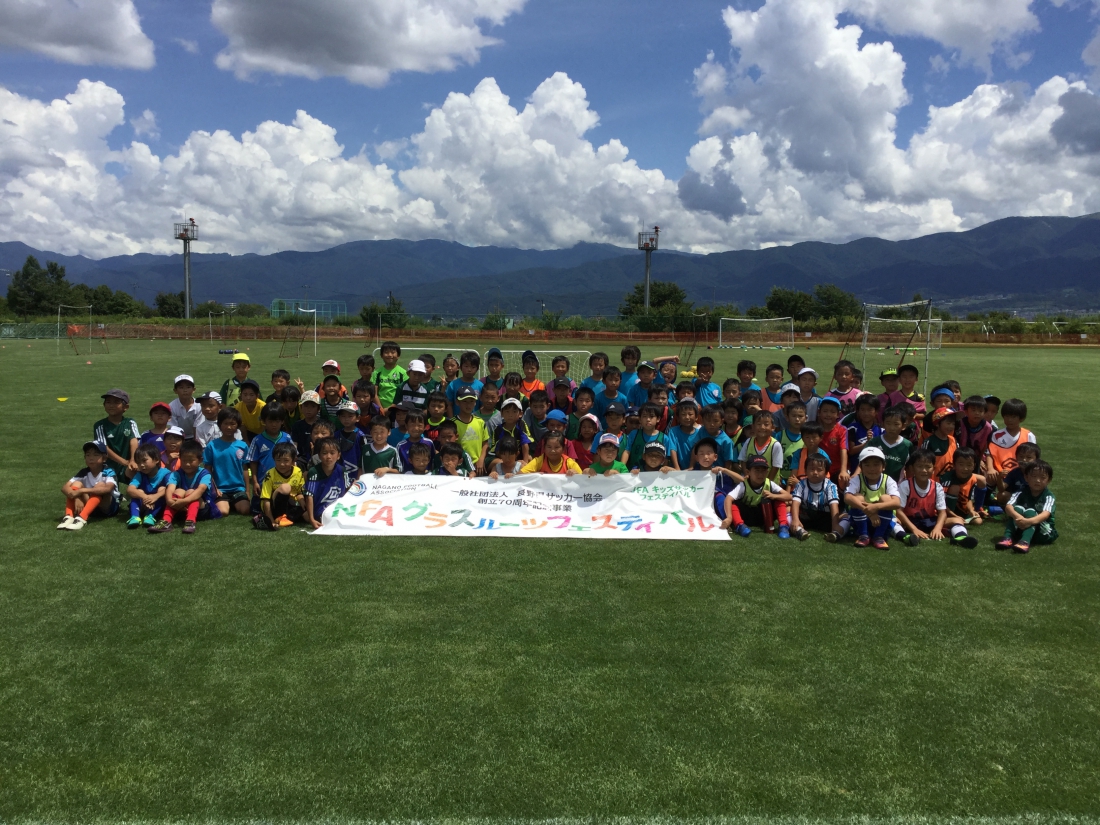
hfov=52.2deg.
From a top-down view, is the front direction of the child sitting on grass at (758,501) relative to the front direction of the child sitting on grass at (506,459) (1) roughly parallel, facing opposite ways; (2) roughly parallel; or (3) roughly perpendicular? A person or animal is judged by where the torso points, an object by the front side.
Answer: roughly parallel

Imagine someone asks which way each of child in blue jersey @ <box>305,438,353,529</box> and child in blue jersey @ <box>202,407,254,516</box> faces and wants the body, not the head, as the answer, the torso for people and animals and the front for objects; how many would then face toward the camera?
2

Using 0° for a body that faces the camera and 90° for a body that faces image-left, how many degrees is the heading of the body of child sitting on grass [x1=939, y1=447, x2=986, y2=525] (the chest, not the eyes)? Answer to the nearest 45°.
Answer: approximately 0°

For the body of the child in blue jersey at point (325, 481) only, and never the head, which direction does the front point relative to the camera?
toward the camera

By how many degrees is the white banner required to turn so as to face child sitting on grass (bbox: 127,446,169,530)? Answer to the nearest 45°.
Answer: approximately 90° to its right

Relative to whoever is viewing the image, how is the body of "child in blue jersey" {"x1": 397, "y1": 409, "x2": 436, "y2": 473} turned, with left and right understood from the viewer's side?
facing the viewer

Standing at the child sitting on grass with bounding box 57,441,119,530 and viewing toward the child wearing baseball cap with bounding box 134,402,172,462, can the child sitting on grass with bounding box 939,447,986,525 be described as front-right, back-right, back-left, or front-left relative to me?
front-right

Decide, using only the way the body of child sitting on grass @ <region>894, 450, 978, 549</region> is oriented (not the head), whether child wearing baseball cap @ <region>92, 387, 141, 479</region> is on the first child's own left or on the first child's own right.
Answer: on the first child's own right

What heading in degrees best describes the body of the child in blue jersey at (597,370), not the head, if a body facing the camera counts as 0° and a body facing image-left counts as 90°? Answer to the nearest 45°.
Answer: approximately 0°

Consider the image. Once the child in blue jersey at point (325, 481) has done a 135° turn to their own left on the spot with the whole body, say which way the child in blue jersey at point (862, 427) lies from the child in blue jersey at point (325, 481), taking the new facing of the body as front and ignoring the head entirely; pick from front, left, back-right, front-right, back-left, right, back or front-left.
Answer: front-right

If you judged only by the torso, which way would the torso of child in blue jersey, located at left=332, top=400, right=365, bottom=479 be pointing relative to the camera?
toward the camera

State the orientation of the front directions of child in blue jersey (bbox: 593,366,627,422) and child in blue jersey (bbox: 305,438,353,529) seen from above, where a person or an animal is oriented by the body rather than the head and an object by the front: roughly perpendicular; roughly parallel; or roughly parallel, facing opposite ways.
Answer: roughly parallel

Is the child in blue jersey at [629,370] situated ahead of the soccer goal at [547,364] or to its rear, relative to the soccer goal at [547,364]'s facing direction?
ahead

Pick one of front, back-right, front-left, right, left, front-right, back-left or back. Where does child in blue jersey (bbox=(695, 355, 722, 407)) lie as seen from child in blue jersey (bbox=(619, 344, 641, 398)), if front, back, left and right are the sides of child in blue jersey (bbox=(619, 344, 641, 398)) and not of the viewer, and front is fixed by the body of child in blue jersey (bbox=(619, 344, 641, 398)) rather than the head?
left

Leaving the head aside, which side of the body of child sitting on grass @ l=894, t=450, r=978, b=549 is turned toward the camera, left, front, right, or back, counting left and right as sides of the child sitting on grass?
front
